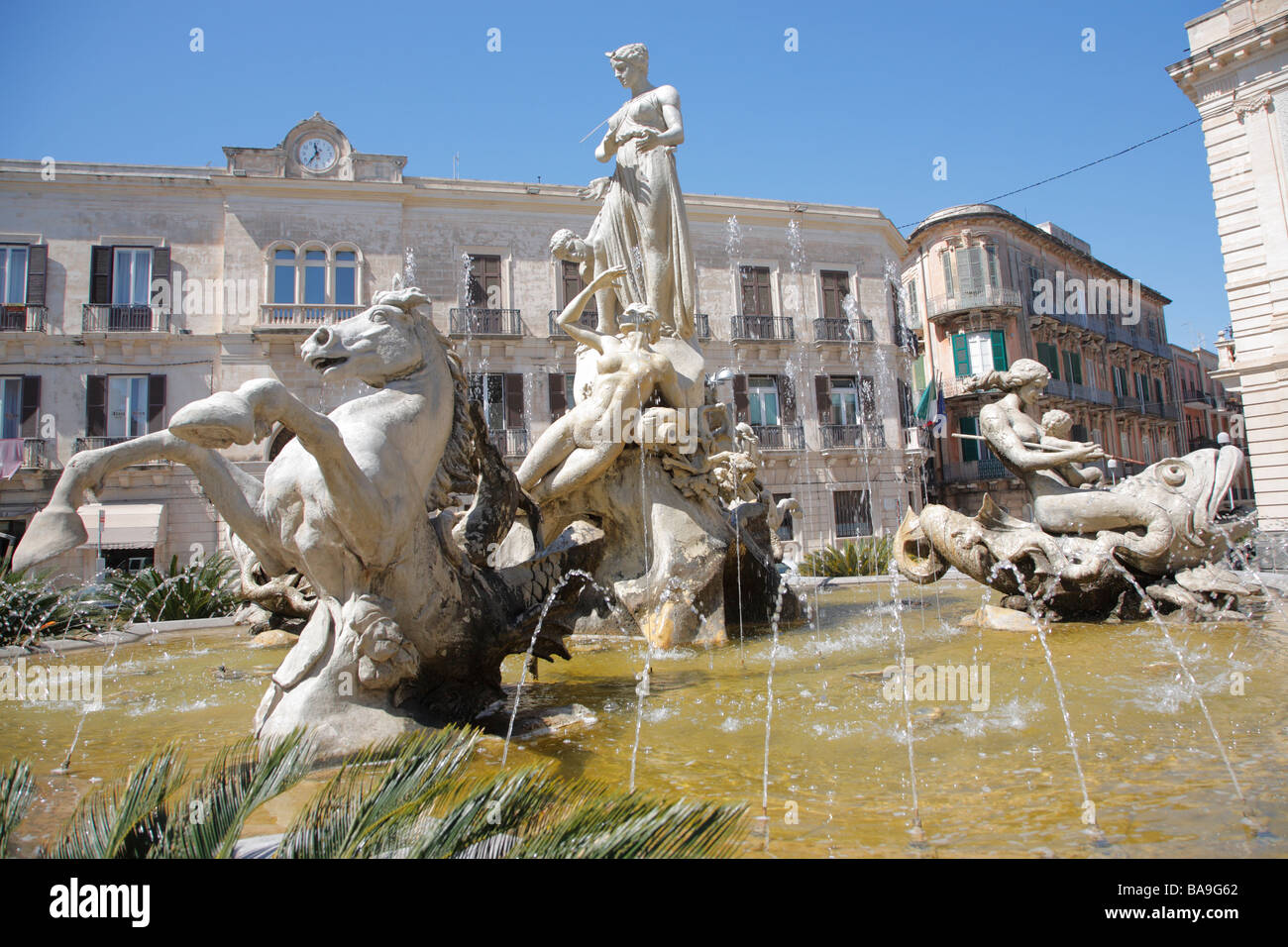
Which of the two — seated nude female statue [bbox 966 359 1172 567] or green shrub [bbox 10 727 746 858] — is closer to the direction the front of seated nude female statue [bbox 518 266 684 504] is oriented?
the green shrub

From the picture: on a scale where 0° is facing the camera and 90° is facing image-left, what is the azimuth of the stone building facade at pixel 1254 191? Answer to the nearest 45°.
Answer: approximately 45°

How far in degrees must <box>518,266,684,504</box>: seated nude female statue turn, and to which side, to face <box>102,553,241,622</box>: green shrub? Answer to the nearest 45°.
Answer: approximately 90° to its right

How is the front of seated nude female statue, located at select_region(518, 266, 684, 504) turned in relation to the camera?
facing the viewer and to the left of the viewer

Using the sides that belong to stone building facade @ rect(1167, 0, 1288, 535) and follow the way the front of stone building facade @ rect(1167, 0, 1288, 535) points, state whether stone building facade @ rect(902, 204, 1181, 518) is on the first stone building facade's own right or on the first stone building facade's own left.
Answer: on the first stone building facade's own right

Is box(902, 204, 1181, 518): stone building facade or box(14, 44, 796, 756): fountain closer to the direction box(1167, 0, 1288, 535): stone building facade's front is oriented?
the fountain

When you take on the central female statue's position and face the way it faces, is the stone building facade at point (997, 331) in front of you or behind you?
behind

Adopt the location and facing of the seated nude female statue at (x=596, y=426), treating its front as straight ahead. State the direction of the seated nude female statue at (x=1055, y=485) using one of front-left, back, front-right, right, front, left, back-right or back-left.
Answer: back-left

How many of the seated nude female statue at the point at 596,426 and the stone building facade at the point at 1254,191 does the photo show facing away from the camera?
0

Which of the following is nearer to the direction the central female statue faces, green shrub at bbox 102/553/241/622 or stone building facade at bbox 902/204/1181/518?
the green shrub

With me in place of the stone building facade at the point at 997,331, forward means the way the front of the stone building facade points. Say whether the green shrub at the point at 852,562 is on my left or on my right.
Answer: on my right
